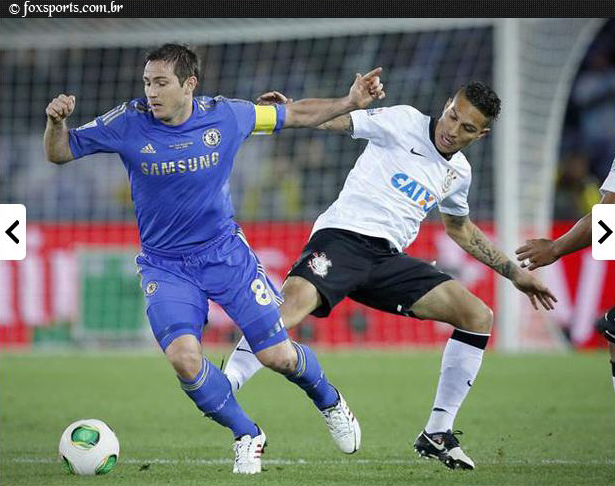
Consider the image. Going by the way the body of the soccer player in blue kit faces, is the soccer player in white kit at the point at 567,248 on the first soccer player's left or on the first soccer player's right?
on the first soccer player's left

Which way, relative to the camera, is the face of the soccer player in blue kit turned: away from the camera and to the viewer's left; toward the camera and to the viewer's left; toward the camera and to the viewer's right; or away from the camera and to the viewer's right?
toward the camera and to the viewer's left

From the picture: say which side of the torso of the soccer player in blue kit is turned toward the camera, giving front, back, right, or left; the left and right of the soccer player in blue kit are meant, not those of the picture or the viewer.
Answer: front

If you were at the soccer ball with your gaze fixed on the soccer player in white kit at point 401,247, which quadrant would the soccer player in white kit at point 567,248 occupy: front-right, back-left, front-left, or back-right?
front-right
